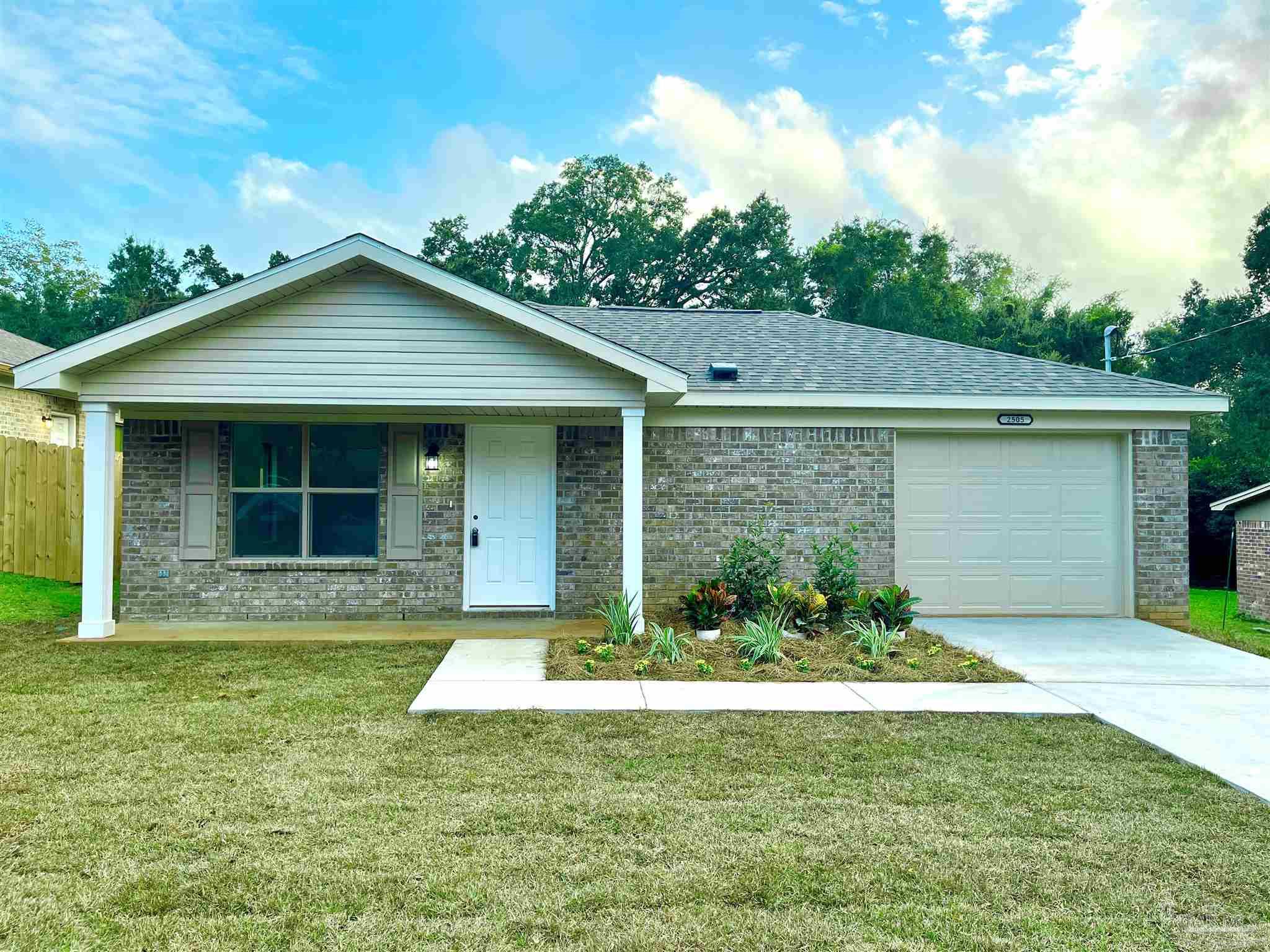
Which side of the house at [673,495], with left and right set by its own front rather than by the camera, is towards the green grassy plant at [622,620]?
front

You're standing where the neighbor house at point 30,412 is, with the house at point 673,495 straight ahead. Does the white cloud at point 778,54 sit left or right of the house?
left

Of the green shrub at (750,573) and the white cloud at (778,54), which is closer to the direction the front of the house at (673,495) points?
the green shrub

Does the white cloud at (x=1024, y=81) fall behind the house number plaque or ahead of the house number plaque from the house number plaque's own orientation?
behind

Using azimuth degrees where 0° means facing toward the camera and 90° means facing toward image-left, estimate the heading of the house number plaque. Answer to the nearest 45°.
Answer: approximately 0°

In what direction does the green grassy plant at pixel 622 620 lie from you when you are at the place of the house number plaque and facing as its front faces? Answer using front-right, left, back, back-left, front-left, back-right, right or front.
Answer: front-right

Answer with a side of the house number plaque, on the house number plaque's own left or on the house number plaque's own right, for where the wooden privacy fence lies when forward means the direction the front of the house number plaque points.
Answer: on the house number plaque's own right

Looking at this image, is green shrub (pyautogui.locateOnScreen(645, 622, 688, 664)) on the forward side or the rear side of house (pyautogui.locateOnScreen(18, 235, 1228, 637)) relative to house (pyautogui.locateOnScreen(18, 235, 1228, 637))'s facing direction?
on the forward side

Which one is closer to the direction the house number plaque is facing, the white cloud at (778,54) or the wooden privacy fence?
the wooden privacy fence

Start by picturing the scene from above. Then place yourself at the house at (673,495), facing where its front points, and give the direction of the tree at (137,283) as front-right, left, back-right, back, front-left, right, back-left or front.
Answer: back-right

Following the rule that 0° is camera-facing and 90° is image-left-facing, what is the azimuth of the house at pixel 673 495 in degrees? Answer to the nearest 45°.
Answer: approximately 0°

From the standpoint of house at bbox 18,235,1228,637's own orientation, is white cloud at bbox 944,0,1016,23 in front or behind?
behind
